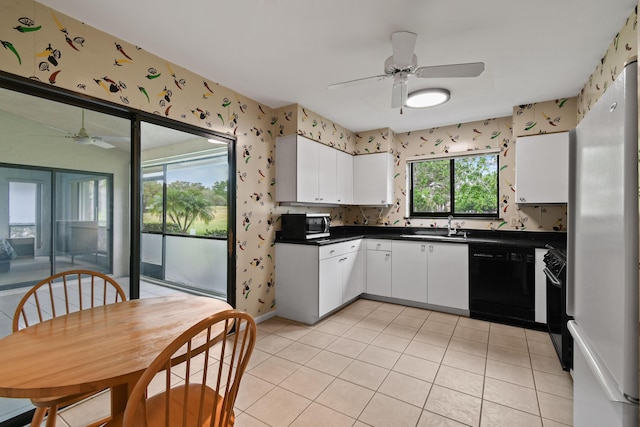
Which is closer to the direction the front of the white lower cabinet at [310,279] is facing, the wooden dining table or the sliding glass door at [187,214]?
the wooden dining table

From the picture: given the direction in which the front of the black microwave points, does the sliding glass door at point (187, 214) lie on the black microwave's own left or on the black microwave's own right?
on the black microwave's own right

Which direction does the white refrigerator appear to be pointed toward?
to the viewer's left

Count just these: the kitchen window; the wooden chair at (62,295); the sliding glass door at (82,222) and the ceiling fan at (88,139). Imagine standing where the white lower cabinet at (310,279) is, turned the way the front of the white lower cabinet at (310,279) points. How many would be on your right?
3

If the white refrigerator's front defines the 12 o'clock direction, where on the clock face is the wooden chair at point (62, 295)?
The wooden chair is roughly at 11 o'clock from the white refrigerator.

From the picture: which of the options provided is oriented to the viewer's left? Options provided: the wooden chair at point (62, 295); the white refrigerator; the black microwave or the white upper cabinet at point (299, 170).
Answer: the white refrigerator

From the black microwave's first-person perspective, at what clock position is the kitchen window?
The kitchen window is roughly at 10 o'clock from the black microwave.

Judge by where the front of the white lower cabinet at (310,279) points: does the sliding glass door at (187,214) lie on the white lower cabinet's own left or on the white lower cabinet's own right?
on the white lower cabinet's own right

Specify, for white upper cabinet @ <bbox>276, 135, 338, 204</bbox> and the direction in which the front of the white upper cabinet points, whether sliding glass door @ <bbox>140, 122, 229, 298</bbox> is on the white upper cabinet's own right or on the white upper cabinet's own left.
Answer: on the white upper cabinet's own right
